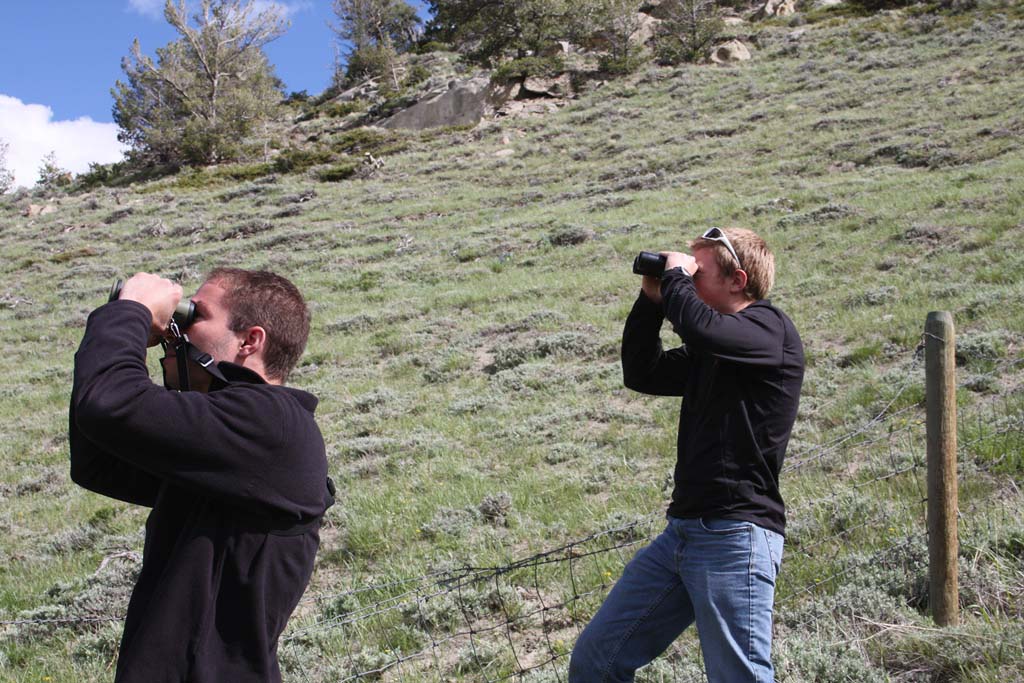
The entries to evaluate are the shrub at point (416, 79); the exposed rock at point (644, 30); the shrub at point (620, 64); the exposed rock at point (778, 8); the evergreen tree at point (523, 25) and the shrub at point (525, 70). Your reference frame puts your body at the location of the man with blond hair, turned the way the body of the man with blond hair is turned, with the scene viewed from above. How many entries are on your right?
6

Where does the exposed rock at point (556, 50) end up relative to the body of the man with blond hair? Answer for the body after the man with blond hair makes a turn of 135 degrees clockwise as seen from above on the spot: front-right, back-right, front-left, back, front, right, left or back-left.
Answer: front-left

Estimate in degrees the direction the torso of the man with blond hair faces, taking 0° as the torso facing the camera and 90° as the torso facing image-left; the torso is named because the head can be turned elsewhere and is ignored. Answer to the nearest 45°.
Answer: approximately 90°

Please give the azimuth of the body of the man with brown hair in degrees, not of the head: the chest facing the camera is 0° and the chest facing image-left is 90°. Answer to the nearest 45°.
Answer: approximately 90°

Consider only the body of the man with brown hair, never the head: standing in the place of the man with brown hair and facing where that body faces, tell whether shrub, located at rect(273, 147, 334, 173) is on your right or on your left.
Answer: on your right

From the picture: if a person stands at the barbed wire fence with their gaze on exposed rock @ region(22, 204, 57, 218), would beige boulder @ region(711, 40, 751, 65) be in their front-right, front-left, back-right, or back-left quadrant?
front-right

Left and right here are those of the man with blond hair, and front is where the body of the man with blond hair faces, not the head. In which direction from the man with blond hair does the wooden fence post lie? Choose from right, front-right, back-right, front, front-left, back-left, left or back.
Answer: back-right

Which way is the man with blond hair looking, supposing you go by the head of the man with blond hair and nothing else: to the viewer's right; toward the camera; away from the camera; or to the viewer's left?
to the viewer's left

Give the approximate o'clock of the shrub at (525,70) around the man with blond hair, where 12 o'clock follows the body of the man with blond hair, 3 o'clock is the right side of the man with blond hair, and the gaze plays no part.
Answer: The shrub is roughly at 3 o'clock from the man with blond hair.

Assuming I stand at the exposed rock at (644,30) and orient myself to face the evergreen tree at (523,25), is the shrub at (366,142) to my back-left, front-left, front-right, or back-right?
front-left

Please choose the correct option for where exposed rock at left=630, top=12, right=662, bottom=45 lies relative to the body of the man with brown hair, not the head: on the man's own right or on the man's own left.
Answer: on the man's own right

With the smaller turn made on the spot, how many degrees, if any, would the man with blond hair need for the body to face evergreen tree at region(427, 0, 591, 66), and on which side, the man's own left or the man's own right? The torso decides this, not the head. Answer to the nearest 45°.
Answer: approximately 90° to the man's own right
